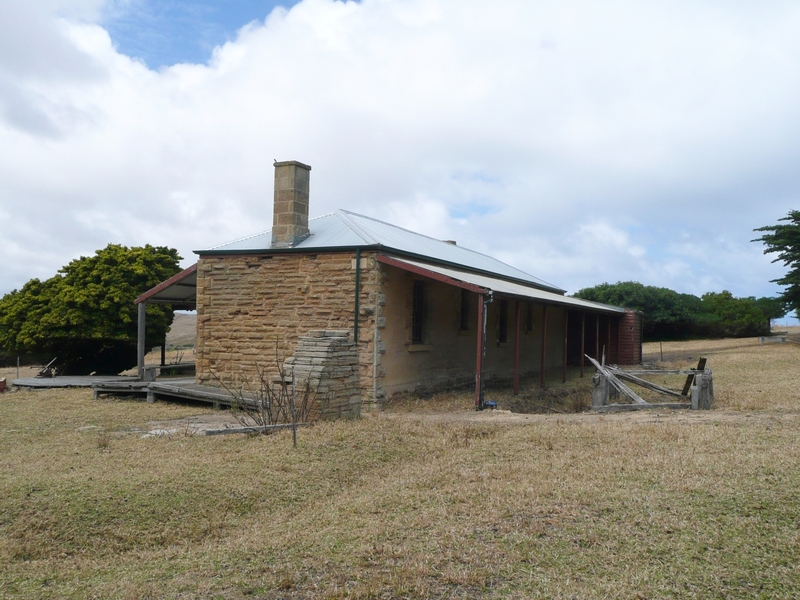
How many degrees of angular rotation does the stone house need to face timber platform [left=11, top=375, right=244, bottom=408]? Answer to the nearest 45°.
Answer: approximately 135° to its right

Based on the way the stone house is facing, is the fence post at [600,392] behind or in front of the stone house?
in front

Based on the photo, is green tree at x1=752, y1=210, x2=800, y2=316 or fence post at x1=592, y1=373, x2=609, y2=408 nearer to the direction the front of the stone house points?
the fence post

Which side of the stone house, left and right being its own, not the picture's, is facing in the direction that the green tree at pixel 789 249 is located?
left

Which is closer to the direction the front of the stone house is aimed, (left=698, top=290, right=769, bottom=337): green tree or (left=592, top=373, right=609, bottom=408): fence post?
the fence post

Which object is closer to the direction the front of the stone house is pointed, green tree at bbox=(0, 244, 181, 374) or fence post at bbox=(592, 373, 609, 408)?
the fence post

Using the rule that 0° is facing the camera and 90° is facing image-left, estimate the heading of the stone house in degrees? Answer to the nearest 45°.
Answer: approximately 315°

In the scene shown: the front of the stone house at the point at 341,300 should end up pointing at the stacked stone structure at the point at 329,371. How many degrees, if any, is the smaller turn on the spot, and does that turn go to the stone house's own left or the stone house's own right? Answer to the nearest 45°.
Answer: approximately 45° to the stone house's own right
